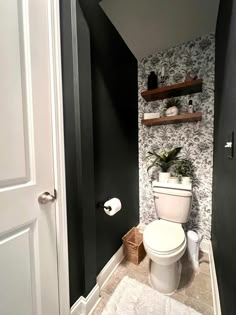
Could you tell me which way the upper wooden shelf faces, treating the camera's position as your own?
facing the viewer and to the left of the viewer

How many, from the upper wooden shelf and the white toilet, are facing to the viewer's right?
0

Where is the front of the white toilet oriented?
toward the camera

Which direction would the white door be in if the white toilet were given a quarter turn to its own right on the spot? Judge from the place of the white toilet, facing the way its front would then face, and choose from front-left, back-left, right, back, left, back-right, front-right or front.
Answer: front-left
